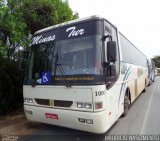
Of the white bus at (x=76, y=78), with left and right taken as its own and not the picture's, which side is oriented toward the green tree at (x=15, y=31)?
right

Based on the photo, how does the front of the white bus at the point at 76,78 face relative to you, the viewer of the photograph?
facing the viewer and to the left of the viewer
